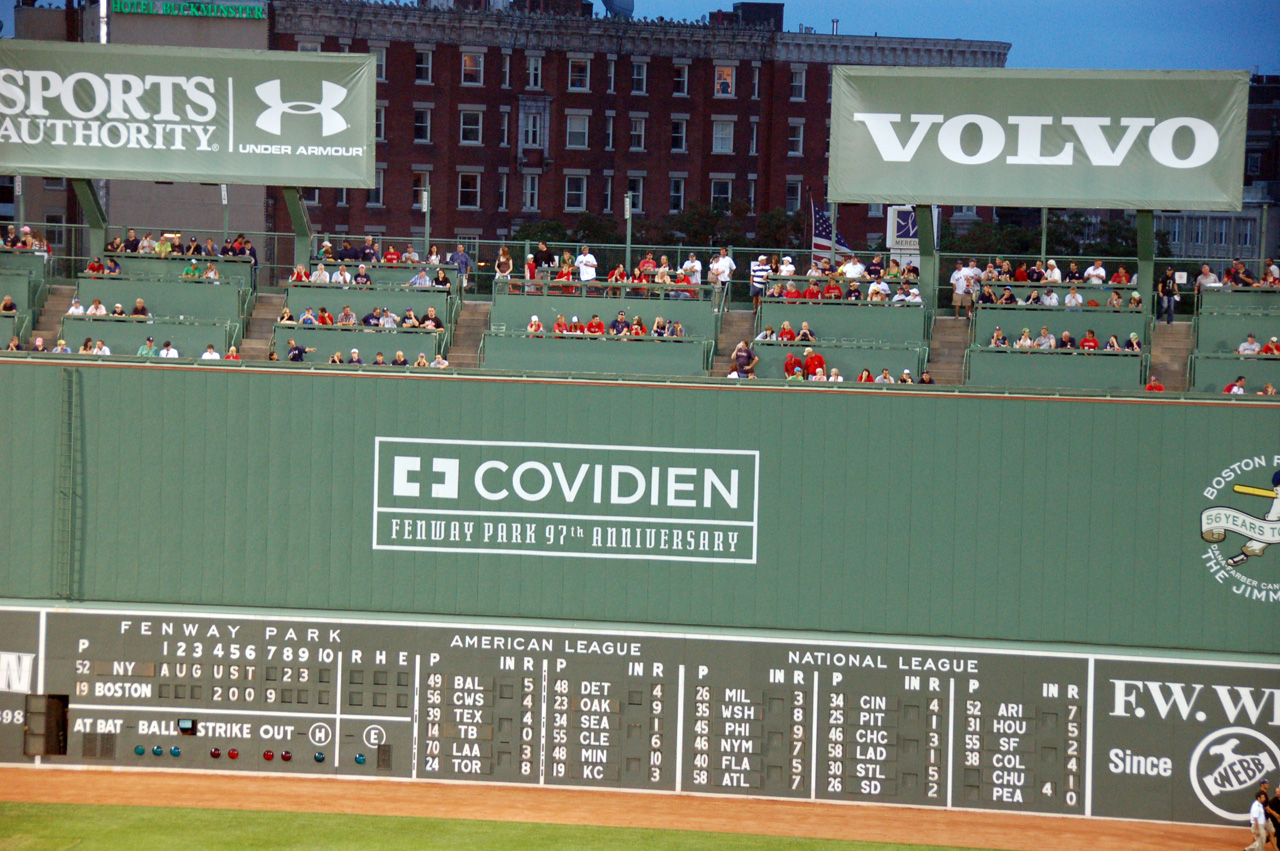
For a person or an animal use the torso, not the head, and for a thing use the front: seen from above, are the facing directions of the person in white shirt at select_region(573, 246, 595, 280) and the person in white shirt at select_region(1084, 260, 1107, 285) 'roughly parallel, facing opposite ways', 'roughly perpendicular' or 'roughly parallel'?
roughly parallel

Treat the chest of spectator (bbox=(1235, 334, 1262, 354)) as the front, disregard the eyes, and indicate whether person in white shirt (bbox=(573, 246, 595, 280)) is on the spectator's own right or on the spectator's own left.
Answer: on the spectator's own right

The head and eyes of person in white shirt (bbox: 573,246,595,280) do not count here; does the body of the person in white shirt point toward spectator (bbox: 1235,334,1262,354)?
no

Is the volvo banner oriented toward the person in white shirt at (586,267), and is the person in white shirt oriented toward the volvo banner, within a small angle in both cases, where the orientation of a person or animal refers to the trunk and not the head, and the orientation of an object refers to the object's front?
no

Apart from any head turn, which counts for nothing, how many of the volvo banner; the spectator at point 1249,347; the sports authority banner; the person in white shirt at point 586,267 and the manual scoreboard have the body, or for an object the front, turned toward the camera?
5

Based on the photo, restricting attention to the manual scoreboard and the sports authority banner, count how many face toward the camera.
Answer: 2

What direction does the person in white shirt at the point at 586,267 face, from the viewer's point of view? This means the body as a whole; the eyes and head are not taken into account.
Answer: toward the camera

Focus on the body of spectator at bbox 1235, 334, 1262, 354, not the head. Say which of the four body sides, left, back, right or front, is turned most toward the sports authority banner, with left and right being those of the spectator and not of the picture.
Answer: right

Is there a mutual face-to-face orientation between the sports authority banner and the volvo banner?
no

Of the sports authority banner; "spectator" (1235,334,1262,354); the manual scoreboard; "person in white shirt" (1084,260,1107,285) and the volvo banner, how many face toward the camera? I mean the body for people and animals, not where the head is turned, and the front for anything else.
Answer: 5

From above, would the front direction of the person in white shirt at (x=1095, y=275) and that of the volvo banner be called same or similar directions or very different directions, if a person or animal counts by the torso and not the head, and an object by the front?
same or similar directions

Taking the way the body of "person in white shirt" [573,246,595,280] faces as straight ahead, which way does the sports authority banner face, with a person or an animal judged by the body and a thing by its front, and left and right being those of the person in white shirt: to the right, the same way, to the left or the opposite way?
the same way

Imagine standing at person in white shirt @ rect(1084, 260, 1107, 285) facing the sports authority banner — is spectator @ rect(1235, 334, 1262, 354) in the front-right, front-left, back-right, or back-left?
back-left

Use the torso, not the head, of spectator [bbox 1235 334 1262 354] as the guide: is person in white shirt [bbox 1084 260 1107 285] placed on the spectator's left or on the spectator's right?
on the spectator's right

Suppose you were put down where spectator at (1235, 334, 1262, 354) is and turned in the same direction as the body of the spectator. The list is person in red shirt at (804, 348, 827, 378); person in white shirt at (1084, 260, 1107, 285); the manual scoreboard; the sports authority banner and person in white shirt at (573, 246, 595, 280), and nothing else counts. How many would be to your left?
0

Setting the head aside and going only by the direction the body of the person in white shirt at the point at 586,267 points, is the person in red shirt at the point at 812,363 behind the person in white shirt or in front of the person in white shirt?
in front

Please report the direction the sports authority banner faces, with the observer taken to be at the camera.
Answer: facing the viewer

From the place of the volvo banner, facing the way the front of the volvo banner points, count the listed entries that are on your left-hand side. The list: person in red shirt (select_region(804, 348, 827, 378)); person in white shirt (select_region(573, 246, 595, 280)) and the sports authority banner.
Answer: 0
